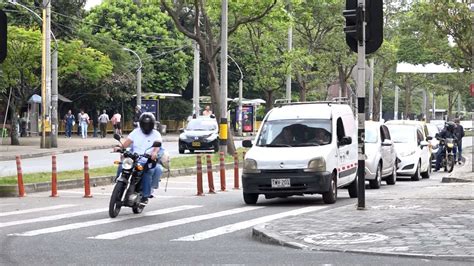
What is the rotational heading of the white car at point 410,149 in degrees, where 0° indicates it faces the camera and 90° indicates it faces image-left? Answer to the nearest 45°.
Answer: approximately 45°

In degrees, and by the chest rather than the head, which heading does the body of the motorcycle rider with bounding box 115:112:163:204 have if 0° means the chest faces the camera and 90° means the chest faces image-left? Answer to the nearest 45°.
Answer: approximately 45°

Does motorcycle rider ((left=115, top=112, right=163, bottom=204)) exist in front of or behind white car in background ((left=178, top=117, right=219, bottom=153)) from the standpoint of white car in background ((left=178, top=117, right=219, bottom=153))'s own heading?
in front

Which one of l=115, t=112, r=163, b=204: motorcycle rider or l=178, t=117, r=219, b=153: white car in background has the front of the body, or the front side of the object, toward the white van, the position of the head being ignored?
the white car in background

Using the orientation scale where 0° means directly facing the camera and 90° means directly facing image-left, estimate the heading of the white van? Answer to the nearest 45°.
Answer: approximately 45°

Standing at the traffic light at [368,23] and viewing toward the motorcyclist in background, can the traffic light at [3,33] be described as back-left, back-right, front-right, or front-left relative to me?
back-left

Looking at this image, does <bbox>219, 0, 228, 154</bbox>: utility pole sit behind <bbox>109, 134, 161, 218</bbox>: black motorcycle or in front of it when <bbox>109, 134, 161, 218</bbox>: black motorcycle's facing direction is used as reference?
behind

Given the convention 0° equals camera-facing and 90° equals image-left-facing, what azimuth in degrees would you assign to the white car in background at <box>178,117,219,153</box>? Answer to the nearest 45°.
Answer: approximately 0°
